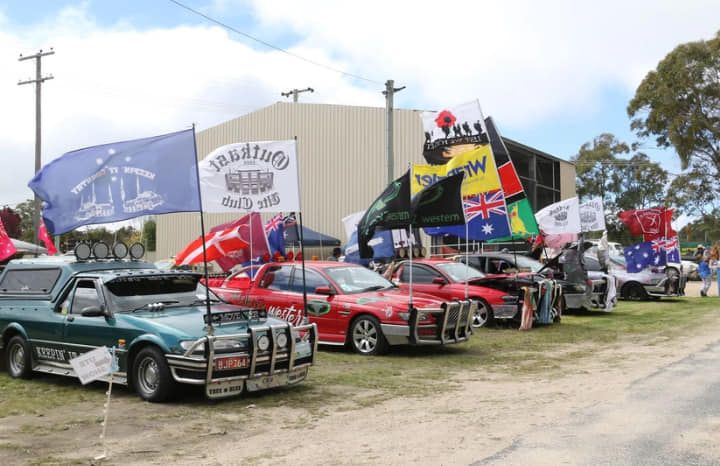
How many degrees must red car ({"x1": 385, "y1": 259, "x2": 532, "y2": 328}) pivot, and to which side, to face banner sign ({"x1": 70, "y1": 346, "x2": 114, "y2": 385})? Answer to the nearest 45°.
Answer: approximately 45° to its right

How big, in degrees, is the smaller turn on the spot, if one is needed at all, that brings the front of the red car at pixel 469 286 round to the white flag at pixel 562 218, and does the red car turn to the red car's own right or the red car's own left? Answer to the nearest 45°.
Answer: approximately 90° to the red car's own left

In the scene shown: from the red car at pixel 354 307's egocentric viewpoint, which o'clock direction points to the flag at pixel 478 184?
The flag is roughly at 9 o'clock from the red car.

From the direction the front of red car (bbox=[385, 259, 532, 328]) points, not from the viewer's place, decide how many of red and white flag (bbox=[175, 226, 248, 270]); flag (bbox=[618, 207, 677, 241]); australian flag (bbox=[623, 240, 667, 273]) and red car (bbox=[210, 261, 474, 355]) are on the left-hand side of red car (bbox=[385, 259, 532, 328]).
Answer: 2

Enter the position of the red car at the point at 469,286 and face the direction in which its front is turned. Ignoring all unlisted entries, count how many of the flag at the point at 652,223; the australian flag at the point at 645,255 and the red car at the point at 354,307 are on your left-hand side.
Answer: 2

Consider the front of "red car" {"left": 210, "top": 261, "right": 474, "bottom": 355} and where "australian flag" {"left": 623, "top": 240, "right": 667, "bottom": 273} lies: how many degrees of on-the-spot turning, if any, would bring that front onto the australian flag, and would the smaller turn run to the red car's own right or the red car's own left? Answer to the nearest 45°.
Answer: approximately 90° to the red car's own left

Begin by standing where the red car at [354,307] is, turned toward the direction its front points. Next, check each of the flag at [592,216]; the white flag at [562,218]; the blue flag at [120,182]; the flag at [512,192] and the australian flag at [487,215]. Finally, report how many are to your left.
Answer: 4

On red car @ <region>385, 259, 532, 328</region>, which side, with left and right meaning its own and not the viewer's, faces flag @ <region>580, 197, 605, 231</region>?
left

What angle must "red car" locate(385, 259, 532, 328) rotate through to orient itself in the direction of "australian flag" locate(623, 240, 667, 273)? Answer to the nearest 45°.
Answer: approximately 90° to its left

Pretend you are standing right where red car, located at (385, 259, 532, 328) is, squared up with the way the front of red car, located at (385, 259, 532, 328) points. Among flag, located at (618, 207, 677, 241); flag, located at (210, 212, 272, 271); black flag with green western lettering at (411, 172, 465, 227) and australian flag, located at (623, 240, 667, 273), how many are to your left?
2

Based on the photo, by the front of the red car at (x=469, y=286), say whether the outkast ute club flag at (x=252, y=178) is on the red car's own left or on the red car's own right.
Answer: on the red car's own right
